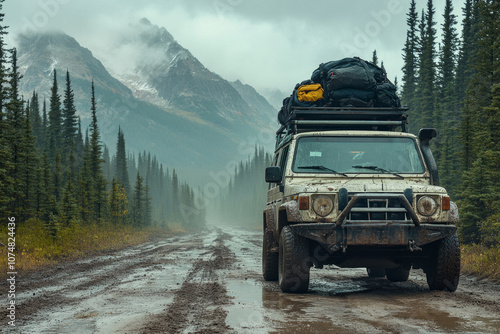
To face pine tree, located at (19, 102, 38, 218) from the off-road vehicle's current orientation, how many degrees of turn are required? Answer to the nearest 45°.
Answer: approximately 135° to its right

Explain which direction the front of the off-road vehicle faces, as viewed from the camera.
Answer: facing the viewer
